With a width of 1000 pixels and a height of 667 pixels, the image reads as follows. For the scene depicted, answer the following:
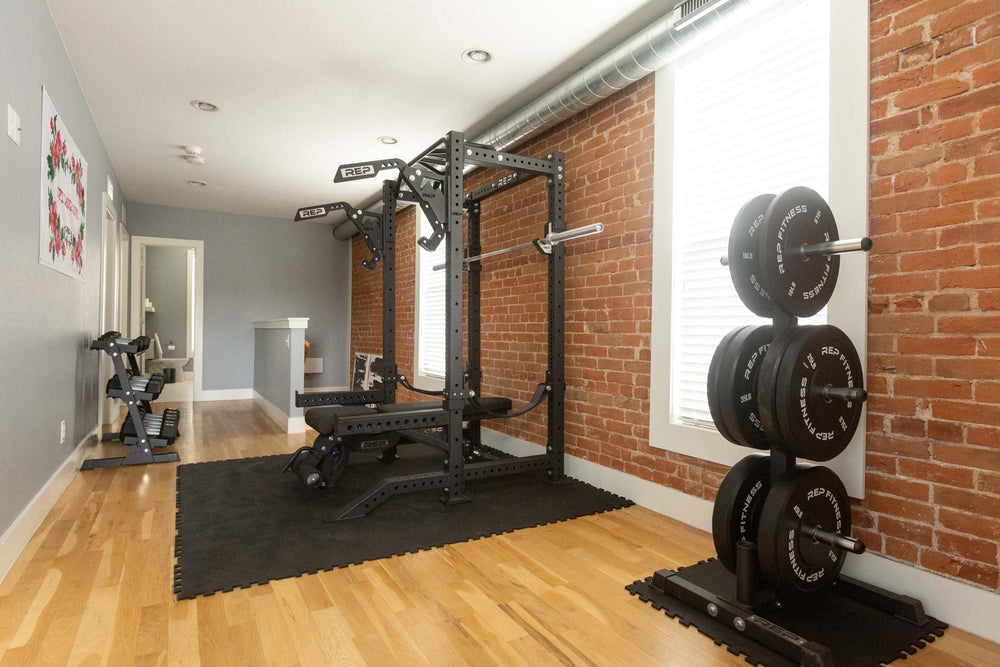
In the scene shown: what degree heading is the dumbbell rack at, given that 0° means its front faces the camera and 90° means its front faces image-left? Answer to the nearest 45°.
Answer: approximately 270°

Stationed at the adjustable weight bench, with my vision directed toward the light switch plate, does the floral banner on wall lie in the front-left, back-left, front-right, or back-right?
front-right

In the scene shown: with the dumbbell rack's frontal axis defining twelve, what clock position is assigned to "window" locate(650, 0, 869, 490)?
The window is roughly at 2 o'clock from the dumbbell rack.

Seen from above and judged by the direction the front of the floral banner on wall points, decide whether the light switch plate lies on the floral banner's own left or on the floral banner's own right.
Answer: on the floral banner's own right

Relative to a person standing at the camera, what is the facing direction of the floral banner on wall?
facing to the right of the viewer

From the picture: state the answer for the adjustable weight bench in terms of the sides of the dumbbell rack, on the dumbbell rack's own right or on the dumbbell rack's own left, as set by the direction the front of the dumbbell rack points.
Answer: on the dumbbell rack's own right

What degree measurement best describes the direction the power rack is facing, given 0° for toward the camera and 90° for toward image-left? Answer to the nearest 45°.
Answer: approximately 90°

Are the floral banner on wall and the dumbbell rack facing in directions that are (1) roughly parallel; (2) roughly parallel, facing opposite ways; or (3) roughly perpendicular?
roughly parallel

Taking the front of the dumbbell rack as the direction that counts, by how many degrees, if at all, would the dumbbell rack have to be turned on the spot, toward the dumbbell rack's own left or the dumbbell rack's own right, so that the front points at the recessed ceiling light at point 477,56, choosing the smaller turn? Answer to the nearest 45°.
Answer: approximately 45° to the dumbbell rack's own right

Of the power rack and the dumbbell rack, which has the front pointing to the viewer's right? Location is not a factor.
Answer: the dumbbell rack
